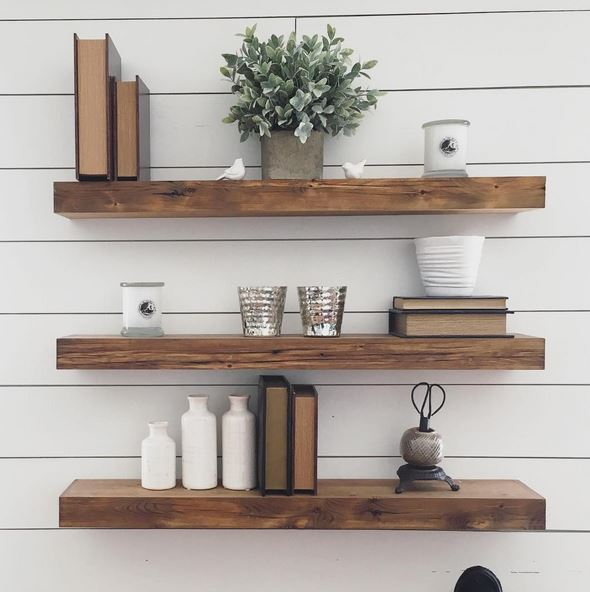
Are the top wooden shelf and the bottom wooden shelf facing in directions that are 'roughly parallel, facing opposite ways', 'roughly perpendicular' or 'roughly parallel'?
roughly parallel

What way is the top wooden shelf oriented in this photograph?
toward the camera

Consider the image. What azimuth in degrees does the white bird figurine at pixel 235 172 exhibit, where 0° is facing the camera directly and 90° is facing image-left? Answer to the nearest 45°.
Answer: approximately 270°

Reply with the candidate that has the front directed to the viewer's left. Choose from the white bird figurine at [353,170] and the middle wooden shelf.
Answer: the white bird figurine

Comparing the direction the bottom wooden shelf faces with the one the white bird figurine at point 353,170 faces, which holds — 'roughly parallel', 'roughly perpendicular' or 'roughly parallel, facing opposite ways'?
roughly perpendicular

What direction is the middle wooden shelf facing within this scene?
toward the camera

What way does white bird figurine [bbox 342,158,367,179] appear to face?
to the viewer's left

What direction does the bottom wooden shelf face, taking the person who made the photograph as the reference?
facing the viewer
